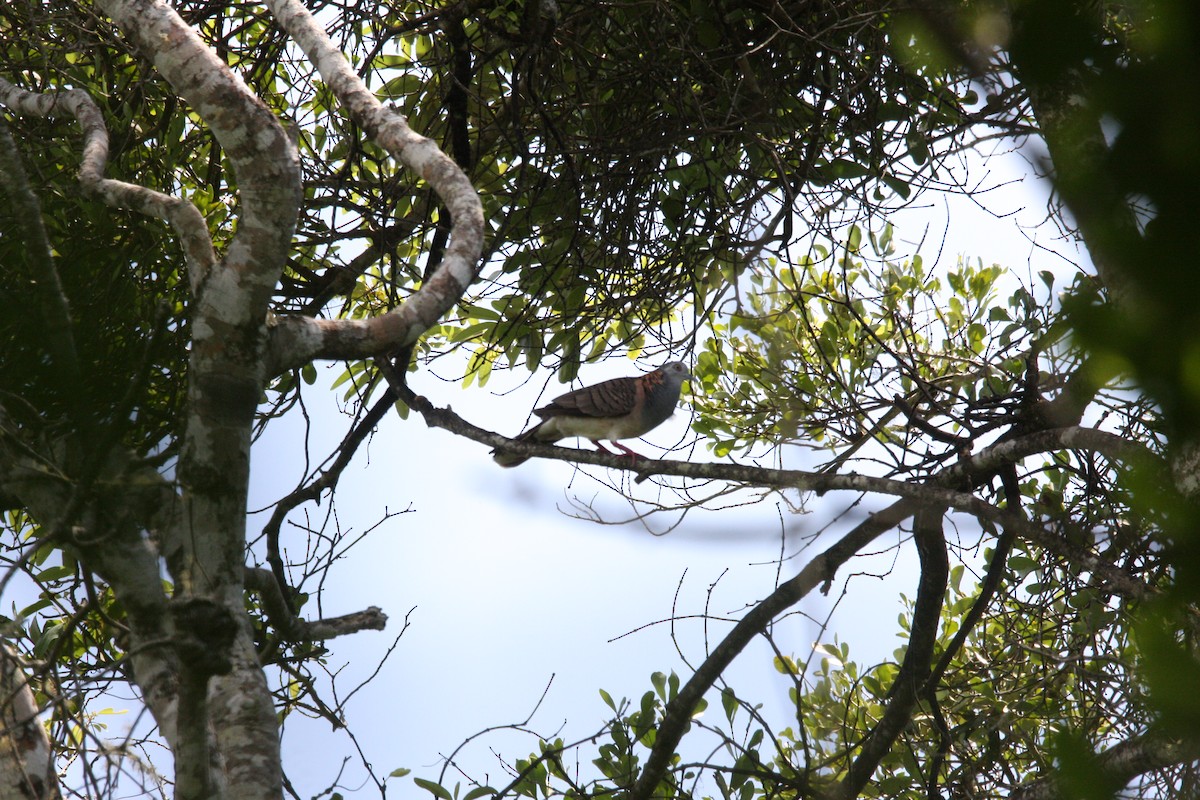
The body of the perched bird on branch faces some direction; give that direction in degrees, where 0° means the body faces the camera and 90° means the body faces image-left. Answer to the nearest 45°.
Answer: approximately 270°
